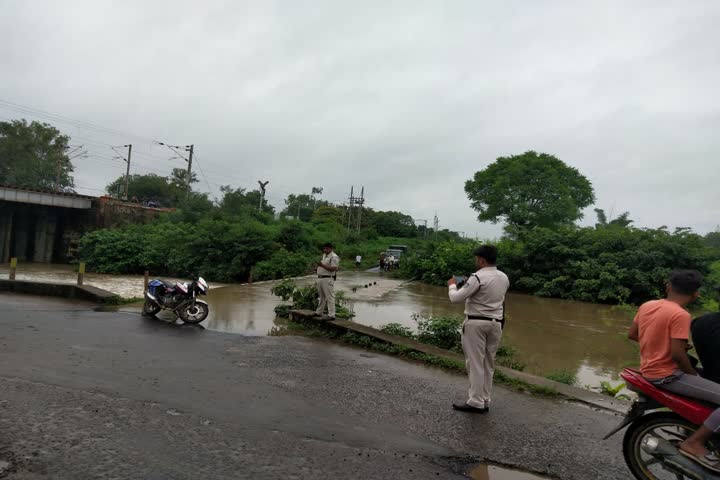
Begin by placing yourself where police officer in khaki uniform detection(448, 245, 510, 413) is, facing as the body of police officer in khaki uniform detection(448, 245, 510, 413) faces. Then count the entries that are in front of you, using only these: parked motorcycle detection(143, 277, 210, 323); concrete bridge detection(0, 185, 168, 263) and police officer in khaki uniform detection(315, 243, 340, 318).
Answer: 3

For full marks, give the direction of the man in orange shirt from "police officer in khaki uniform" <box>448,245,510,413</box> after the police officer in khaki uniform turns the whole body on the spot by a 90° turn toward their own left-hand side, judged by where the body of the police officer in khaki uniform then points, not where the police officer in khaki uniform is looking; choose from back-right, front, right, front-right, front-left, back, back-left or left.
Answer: left

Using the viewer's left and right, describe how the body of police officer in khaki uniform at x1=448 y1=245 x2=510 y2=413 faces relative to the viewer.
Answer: facing away from the viewer and to the left of the viewer

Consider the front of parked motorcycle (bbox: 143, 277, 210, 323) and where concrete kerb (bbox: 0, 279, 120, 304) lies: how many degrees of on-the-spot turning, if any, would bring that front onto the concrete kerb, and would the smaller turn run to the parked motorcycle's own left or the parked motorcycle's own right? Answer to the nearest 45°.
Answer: approximately 180°

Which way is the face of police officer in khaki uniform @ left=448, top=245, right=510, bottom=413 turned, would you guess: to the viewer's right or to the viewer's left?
to the viewer's left

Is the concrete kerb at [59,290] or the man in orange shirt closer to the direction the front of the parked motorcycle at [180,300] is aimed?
the man in orange shirt

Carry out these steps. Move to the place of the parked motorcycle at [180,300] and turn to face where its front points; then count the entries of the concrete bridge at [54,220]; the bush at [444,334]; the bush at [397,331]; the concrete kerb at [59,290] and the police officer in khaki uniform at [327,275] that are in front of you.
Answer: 3

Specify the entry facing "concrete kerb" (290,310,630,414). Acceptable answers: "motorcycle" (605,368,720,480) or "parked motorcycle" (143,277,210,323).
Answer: "parked motorcycle" (143,277,210,323)

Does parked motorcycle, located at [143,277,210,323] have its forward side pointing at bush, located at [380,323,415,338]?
yes

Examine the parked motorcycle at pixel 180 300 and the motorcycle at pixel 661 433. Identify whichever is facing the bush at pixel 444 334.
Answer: the parked motorcycle at pixel 180 300
